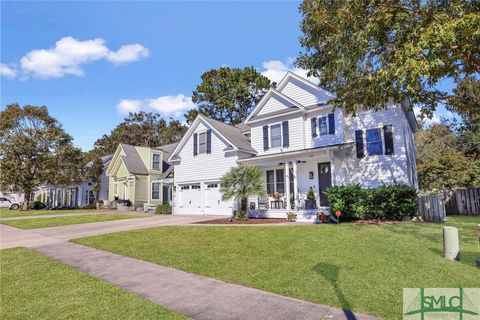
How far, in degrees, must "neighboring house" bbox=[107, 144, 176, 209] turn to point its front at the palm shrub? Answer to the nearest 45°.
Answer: approximately 45° to its left

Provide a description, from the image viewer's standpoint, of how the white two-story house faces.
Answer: facing the viewer and to the left of the viewer

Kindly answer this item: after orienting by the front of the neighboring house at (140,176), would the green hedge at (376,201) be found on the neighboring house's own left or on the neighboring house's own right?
on the neighboring house's own left

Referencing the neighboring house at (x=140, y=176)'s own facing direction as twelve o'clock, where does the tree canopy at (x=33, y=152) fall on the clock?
The tree canopy is roughly at 2 o'clock from the neighboring house.

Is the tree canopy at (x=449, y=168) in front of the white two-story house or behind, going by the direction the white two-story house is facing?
behind

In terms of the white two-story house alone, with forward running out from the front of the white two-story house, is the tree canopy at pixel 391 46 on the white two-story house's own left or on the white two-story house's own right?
on the white two-story house's own left

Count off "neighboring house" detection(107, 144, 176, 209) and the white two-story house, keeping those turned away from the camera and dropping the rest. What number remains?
0

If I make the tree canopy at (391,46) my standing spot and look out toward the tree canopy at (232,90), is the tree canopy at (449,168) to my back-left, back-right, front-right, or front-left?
front-right

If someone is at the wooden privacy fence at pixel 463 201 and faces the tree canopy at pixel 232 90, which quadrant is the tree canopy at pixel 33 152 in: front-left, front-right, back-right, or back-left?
front-left

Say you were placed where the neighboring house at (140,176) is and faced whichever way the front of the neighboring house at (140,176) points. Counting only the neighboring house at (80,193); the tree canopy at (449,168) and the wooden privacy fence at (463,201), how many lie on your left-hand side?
2

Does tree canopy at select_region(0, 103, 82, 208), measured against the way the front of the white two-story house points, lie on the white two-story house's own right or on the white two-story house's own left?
on the white two-story house's own right

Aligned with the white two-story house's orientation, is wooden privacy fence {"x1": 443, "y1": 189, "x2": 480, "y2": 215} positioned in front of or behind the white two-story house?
behind

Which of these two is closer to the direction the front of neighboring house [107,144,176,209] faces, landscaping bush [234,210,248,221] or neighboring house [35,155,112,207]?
the landscaping bush

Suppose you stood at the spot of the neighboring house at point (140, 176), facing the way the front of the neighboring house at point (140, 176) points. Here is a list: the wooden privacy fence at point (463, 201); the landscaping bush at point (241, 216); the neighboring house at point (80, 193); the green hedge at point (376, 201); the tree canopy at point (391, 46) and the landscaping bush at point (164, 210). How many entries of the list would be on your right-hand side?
1

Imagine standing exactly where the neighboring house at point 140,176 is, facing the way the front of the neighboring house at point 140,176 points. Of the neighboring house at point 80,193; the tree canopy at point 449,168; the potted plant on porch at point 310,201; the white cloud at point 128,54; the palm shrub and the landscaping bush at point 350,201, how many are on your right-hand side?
2

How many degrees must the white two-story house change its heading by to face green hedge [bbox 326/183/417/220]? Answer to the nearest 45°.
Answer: approximately 90° to its left

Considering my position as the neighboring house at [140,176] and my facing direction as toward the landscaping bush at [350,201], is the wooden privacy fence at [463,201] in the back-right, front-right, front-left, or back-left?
front-left

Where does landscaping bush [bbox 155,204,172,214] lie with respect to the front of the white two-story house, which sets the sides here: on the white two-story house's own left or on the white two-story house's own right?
on the white two-story house's own right
